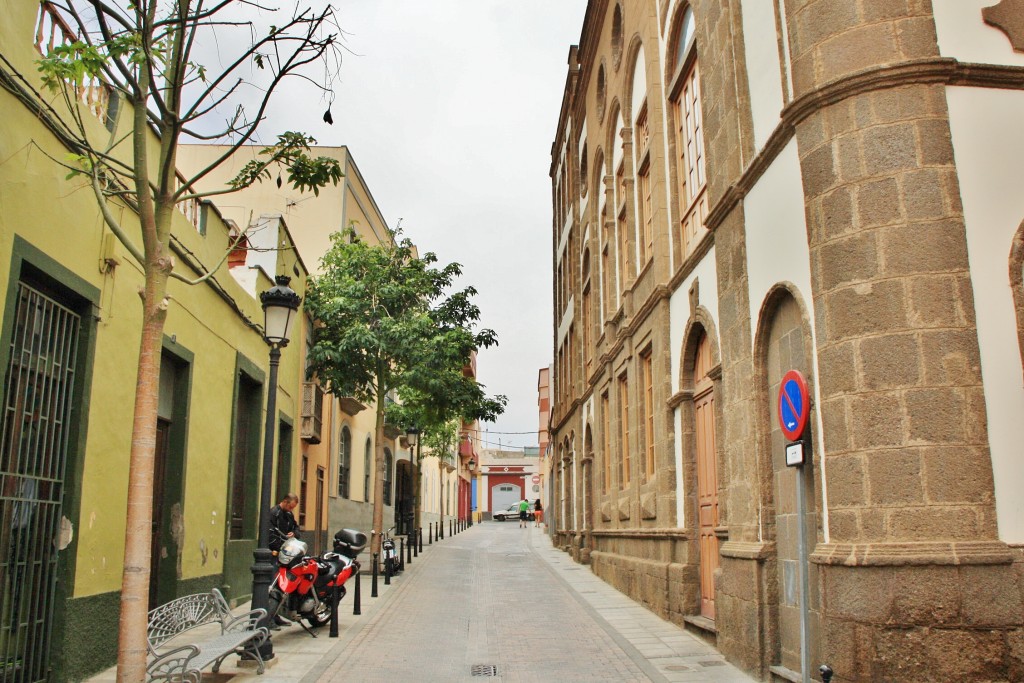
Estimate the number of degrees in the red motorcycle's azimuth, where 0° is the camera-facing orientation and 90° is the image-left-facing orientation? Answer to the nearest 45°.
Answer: approximately 45°

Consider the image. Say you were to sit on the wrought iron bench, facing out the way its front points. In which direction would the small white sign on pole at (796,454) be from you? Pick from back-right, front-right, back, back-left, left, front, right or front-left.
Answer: front

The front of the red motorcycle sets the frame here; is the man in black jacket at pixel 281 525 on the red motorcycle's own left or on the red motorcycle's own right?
on the red motorcycle's own right

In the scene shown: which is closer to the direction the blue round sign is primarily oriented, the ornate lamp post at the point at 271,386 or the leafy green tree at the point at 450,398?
the ornate lamp post

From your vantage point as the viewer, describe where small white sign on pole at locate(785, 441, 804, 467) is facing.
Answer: facing the viewer and to the left of the viewer

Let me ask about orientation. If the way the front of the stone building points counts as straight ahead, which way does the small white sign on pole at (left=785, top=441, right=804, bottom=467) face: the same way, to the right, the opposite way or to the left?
the same way

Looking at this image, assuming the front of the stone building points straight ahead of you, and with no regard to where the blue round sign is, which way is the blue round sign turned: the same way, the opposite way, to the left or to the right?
the same way
